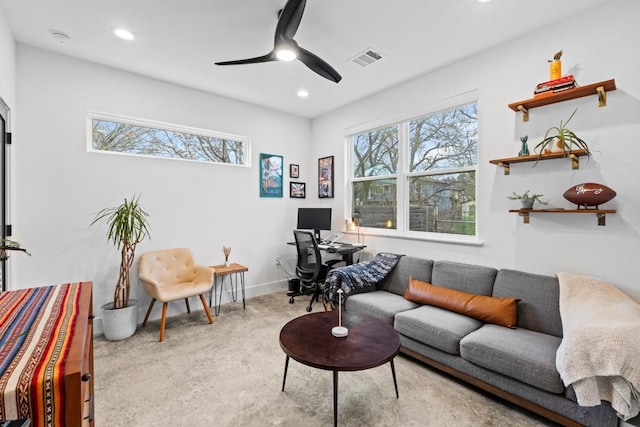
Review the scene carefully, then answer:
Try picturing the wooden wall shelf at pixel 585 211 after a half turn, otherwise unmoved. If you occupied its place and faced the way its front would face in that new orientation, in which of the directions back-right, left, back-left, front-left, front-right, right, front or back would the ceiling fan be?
back-left

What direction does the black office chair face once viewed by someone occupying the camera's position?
facing away from the viewer and to the right of the viewer

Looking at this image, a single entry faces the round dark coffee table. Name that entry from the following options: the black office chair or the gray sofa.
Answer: the gray sofa

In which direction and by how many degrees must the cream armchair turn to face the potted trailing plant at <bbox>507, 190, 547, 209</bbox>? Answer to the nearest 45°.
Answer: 0° — it already faces it

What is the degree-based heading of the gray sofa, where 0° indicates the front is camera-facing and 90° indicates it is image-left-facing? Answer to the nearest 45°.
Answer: approximately 45°

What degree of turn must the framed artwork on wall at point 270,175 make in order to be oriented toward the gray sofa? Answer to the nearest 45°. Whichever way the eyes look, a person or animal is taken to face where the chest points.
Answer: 0° — it already faces it

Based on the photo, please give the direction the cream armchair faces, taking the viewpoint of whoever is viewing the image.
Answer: facing the viewer and to the right of the viewer

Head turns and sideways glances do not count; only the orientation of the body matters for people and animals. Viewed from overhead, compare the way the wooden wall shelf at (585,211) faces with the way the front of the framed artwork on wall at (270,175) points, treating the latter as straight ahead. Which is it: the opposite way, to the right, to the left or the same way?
to the right

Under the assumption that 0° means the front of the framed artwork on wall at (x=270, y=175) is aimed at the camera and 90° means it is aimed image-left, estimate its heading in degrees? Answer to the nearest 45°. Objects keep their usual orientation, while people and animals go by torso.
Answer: approximately 315°

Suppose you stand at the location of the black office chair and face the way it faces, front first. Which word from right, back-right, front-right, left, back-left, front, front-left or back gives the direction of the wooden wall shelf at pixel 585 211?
right
